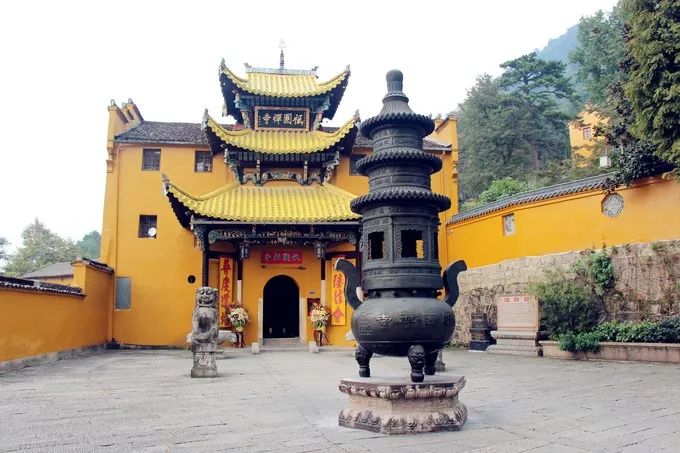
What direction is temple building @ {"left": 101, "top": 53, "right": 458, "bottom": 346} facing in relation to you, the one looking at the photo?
facing the viewer

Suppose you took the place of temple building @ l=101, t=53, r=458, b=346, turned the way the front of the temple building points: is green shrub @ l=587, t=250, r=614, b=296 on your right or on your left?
on your left

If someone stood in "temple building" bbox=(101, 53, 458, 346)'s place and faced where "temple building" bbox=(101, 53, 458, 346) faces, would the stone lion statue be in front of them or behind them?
in front

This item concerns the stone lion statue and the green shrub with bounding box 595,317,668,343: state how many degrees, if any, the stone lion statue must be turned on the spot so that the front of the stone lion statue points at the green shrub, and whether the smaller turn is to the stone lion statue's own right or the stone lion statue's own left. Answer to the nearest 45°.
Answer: approximately 90° to the stone lion statue's own left

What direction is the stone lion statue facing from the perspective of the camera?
toward the camera

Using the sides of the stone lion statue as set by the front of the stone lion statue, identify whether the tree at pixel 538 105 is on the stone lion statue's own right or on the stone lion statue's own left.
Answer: on the stone lion statue's own left

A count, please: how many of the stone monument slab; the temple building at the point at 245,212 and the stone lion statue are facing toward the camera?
3

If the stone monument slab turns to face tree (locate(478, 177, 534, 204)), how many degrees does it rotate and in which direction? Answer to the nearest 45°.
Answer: approximately 180°

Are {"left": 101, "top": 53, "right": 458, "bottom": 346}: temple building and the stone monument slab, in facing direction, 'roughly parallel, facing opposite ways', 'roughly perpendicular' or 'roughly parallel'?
roughly parallel

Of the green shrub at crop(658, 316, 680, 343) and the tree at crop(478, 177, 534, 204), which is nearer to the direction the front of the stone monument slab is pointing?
the green shrub

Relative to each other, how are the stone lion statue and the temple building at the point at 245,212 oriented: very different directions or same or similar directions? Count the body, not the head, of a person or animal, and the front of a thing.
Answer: same or similar directions

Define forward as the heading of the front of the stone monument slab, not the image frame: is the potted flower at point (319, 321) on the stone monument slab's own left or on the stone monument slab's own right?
on the stone monument slab's own right
